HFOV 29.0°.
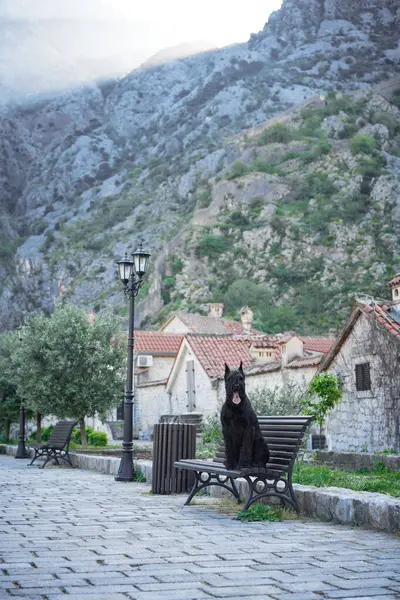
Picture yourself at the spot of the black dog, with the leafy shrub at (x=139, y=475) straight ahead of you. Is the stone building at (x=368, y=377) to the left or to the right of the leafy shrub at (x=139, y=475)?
right

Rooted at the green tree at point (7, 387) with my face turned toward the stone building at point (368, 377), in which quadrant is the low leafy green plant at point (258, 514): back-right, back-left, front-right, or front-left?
front-right

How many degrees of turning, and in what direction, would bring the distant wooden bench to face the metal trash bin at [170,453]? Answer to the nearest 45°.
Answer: approximately 45° to its left

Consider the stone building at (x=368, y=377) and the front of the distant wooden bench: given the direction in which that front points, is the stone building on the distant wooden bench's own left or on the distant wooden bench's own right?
on the distant wooden bench's own left

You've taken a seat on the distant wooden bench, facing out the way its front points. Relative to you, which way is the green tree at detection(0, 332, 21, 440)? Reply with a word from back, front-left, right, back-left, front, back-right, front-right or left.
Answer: back-right

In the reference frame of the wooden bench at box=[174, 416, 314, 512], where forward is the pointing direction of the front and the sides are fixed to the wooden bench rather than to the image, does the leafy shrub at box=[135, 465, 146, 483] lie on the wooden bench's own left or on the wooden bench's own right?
on the wooden bench's own right
